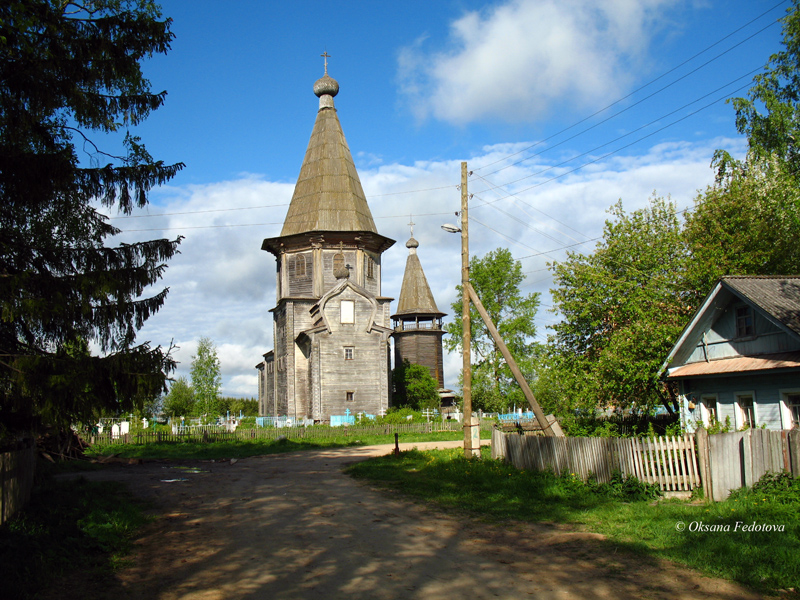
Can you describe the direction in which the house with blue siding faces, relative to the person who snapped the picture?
facing the viewer and to the left of the viewer

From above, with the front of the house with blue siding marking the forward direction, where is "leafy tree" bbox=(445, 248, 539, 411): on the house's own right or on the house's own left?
on the house's own right

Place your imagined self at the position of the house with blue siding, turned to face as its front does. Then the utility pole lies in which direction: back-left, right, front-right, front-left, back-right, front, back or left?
front-right

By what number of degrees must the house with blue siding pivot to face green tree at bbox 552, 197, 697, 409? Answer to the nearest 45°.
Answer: approximately 90° to its right

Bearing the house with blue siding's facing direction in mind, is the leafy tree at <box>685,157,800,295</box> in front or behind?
behind

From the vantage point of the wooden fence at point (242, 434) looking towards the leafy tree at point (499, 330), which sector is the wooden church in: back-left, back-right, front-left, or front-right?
front-left

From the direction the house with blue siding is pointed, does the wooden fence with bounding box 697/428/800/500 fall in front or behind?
in front

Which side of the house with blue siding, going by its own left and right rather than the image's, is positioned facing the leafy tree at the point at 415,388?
right

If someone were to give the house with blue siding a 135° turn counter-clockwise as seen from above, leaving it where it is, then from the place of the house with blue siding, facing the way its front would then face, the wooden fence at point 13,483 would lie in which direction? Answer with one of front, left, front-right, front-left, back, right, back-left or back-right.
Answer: back-right

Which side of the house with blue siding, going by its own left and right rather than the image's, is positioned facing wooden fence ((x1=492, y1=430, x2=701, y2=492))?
front

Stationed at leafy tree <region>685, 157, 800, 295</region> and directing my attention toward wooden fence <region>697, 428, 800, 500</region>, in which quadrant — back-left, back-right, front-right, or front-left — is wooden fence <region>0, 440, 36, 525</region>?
front-right

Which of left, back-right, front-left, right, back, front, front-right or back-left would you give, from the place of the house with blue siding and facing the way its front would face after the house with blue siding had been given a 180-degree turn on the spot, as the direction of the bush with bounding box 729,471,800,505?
back-right

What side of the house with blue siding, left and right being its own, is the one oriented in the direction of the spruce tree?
front

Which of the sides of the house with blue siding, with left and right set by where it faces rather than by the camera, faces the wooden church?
right
